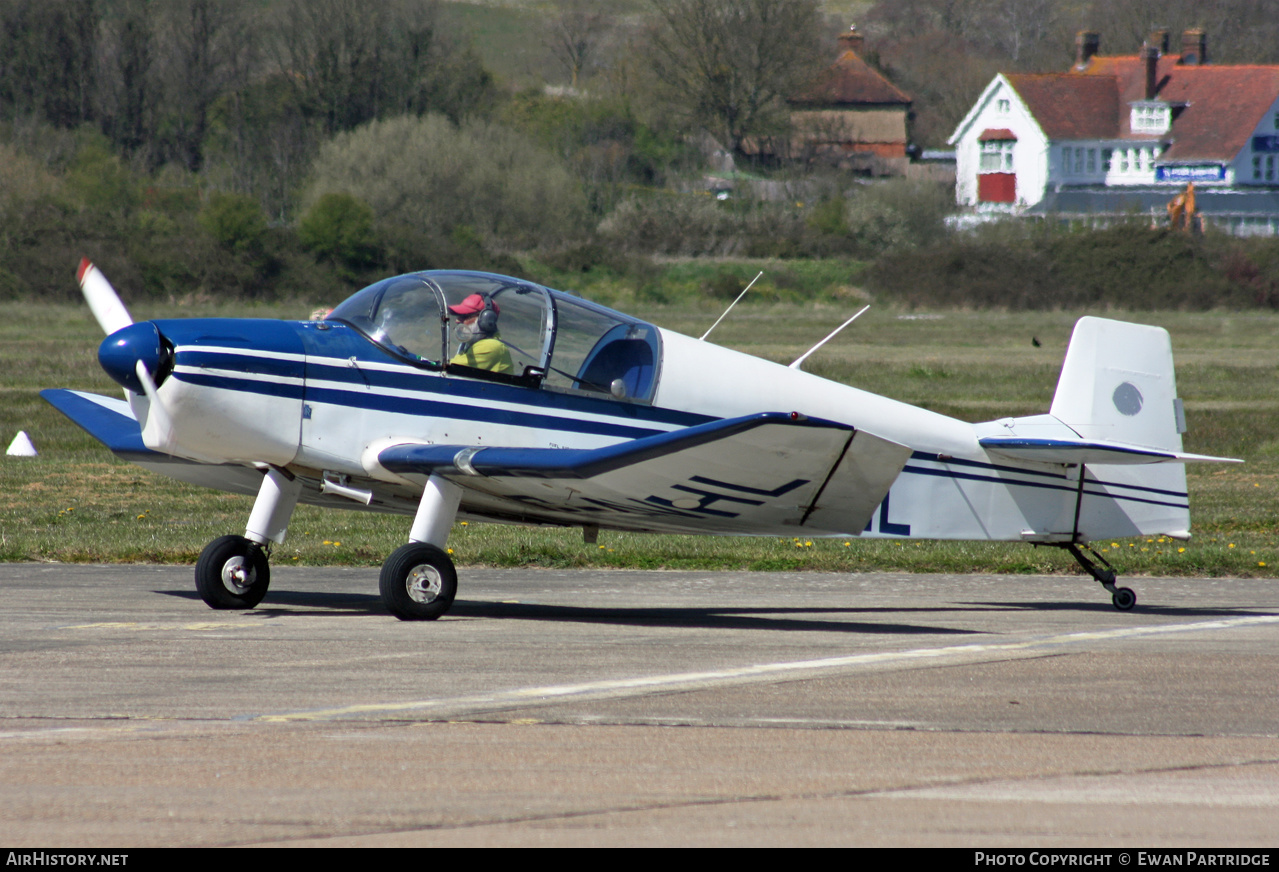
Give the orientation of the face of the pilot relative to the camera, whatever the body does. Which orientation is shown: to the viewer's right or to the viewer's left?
to the viewer's left

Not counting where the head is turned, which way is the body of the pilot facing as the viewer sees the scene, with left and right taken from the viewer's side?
facing to the left of the viewer

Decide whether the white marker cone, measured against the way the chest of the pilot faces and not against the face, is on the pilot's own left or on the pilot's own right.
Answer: on the pilot's own right
